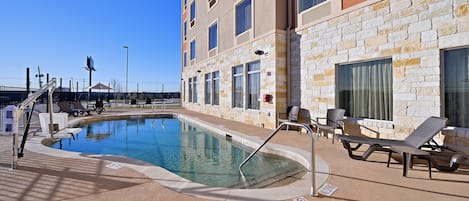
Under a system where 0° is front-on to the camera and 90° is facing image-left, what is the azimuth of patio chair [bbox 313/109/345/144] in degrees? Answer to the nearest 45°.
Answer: approximately 45°

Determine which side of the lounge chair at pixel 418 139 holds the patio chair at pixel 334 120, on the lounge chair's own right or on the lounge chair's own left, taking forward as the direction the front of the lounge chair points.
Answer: on the lounge chair's own right

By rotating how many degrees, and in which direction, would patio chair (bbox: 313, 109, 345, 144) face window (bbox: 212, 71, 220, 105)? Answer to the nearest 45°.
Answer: approximately 90° to its right

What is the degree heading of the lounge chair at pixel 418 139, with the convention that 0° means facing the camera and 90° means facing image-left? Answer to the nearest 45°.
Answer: approximately 90°

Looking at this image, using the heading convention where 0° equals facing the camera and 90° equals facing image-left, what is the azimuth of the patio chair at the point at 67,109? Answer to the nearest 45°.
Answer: approximately 315°

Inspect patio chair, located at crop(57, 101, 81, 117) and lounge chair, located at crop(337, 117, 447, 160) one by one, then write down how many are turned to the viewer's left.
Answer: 1
